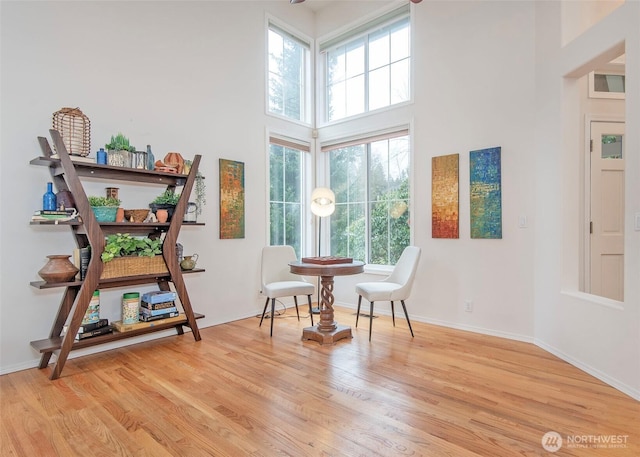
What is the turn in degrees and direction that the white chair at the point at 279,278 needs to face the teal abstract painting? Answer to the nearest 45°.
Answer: approximately 45° to its left

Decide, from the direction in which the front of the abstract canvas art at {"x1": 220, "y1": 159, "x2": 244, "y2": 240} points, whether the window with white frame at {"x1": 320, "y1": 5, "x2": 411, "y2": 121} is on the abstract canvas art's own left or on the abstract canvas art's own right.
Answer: on the abstract canvas art's own left

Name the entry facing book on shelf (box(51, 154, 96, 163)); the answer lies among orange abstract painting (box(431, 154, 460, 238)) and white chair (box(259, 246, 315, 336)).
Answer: the orange abstract painting

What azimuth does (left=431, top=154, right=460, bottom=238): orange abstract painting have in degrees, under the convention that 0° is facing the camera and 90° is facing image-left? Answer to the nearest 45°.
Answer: approximately 45°

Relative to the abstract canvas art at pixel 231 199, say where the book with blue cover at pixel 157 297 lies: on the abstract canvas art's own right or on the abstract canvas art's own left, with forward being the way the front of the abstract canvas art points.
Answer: on the abstract canvas art's own right

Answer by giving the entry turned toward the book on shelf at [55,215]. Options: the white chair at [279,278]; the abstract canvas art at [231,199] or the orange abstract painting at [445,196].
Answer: the orange abstract painting

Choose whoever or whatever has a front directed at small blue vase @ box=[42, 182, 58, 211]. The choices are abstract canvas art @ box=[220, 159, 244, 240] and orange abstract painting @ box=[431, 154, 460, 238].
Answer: the orange abstract painting

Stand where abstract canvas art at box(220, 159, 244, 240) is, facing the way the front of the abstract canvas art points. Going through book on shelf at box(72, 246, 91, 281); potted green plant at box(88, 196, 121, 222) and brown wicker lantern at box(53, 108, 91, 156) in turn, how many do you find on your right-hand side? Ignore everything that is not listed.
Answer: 3

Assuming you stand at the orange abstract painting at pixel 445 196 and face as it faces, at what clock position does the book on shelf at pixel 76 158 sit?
The book on shelf is roughly at 12 o'clock from the orange abstract painting.

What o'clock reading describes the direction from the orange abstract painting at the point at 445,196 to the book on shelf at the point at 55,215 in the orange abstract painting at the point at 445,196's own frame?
The book on shelf is roughly at 12 o'clock from the orange abstract painting.
